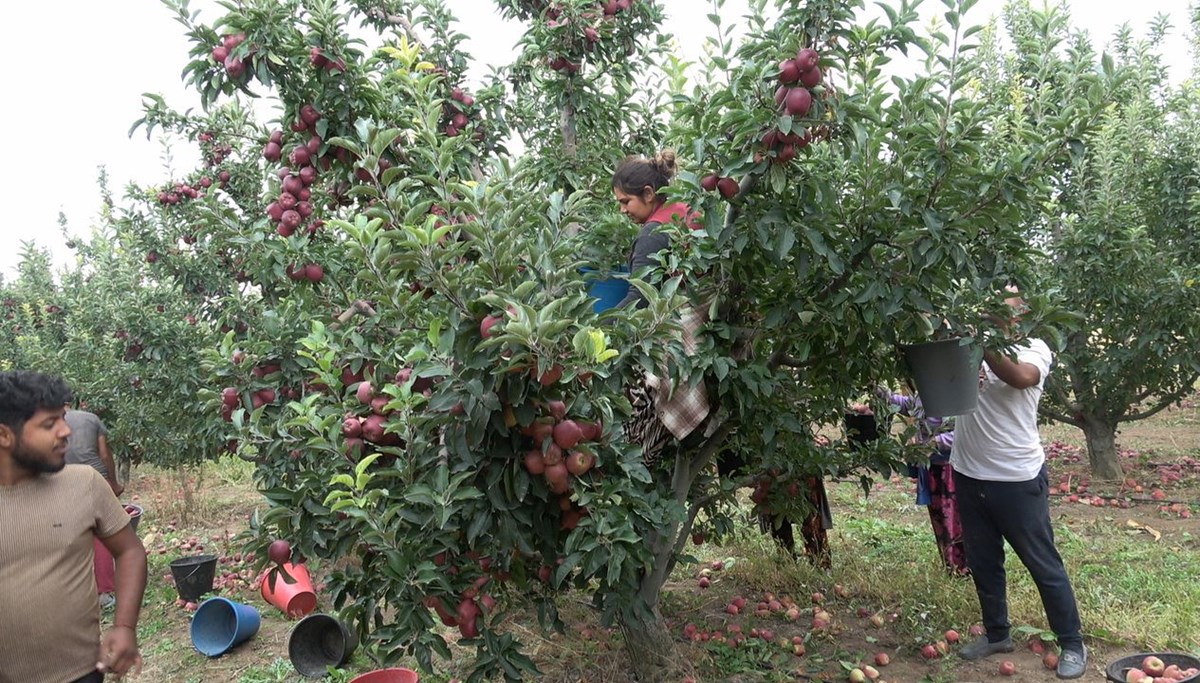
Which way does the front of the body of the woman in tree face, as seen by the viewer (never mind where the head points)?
to the viewer's left

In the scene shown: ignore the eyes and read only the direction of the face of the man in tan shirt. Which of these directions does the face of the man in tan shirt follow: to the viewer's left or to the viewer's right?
to the viewer's right

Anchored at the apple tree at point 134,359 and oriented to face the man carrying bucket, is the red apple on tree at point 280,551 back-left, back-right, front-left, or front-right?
front-right

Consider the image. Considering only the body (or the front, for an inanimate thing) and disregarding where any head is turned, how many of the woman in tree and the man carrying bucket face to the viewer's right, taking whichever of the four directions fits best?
0

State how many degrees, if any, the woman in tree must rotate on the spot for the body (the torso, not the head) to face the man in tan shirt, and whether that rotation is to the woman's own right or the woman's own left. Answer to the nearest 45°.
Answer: approximately 45° to the woman's own left

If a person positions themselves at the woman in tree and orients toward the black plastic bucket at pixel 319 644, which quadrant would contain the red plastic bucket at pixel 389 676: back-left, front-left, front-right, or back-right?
front-left

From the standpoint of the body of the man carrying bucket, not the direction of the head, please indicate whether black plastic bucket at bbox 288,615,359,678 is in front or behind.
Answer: in front

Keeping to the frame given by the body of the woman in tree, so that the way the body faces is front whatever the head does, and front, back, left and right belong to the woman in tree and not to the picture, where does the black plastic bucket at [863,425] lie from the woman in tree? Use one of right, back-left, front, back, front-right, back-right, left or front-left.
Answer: back-right

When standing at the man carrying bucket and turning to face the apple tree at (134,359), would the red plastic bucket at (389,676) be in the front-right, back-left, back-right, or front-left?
front-left

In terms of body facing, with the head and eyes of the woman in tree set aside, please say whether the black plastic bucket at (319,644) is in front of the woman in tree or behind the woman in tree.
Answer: in front

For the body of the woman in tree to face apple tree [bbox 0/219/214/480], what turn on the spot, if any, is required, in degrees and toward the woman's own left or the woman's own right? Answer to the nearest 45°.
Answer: approximately 45° to the woman's own right
